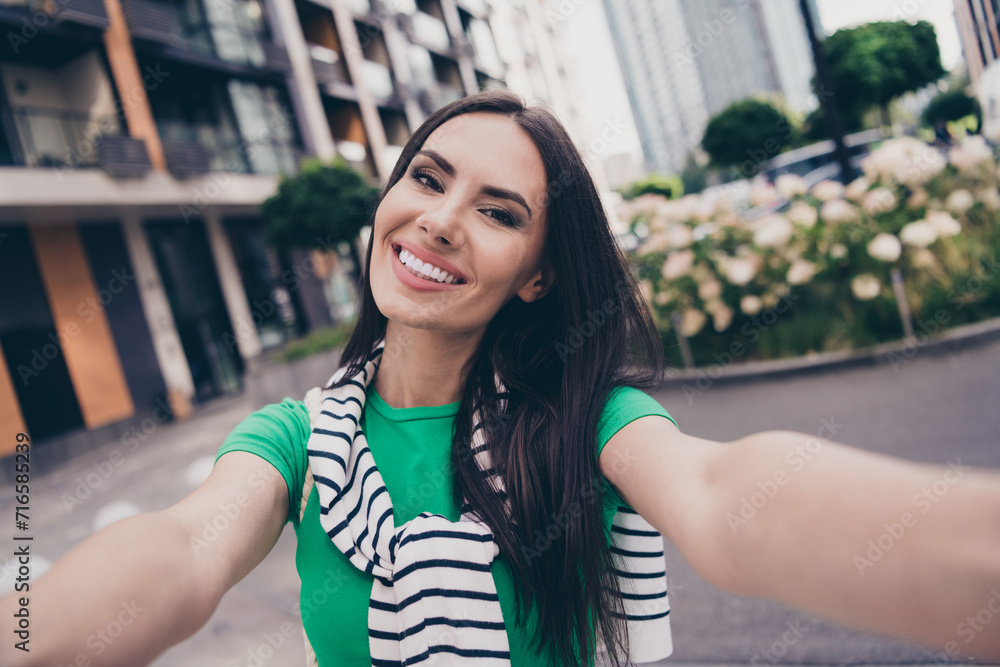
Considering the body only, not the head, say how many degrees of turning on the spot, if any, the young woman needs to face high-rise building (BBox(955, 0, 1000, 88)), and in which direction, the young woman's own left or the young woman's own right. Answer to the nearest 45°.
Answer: approximately 135° to the young woman's own left

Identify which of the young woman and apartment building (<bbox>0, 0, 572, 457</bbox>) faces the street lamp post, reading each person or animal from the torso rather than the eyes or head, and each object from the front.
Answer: the apartment building

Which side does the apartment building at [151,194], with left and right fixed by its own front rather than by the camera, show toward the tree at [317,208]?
front

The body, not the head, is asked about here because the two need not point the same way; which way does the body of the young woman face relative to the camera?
toward the camera

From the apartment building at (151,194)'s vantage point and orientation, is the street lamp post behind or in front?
in front

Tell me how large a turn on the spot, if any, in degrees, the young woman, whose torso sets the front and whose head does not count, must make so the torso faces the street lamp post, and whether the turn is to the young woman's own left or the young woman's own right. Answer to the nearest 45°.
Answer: approximately 135° to the young woman's own left

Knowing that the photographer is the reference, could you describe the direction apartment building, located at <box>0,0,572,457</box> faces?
facing the viewer and to the right of the viewer

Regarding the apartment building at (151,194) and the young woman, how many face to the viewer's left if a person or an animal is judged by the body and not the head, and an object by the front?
0

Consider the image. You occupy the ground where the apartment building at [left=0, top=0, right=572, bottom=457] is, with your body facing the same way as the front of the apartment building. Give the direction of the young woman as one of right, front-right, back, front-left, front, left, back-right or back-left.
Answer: front-right
